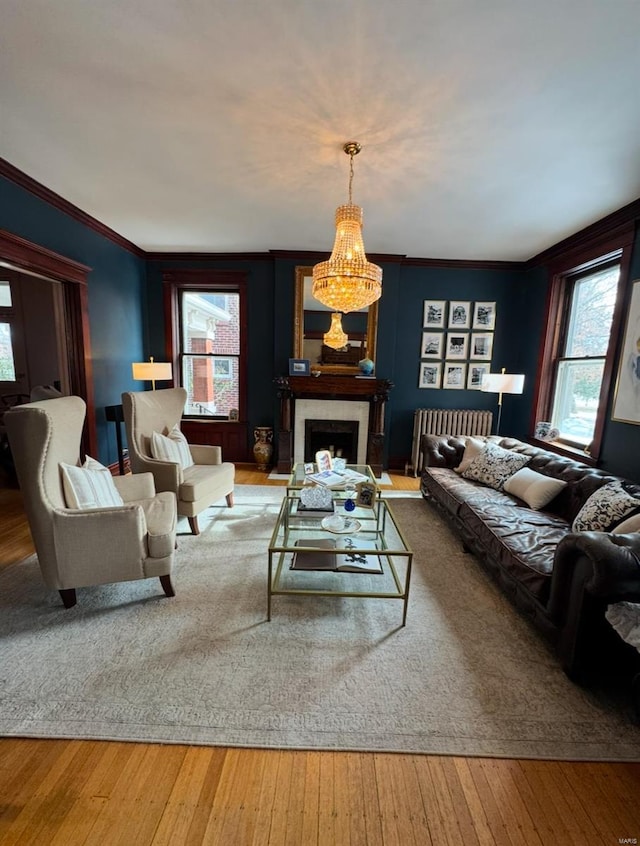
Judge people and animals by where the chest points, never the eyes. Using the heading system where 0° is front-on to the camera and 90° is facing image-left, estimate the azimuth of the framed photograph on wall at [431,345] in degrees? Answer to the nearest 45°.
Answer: approximately 0°

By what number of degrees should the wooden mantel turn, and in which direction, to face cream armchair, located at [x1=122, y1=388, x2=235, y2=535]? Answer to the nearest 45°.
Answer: approximately 45° to its right

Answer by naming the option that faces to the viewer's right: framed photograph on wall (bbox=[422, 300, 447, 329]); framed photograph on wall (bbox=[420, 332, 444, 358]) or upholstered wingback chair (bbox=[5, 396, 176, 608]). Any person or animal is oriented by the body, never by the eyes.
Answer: the upholstered wingback chair

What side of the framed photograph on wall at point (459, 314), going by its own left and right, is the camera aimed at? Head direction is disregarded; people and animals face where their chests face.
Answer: front

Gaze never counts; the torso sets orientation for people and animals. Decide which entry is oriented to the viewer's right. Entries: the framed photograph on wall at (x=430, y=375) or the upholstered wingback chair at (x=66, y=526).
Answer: the upholstered wingback chair

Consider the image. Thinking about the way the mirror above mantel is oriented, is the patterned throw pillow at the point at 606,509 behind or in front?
in front

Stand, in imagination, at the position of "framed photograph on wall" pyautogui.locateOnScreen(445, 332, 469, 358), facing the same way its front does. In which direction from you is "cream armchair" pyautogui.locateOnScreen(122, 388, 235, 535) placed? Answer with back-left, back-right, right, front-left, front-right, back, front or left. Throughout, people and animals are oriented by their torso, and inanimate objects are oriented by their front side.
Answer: front-right

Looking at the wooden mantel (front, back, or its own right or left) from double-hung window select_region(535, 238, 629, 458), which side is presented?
left

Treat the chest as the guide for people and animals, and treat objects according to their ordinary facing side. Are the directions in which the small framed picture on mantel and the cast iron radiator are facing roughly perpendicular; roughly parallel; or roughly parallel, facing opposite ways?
roughly parallel

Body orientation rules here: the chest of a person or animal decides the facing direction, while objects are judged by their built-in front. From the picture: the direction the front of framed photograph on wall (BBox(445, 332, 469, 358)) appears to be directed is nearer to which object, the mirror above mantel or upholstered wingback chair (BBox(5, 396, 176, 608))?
the upholstered wingback chair

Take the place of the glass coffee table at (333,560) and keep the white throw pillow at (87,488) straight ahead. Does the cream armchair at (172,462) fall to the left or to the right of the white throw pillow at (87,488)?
right

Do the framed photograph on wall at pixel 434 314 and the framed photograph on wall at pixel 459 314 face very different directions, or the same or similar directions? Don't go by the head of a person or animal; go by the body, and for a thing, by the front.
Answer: same or similar directions

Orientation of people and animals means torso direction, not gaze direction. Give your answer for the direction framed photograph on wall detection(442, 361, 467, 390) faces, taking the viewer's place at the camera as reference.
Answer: facing the viewer

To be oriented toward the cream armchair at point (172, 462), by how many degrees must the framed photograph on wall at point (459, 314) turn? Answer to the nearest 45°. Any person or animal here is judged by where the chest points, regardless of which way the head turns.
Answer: approximately 45° to its right

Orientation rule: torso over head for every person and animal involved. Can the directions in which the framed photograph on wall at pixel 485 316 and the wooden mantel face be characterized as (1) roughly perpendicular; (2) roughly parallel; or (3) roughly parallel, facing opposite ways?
roughly parallel

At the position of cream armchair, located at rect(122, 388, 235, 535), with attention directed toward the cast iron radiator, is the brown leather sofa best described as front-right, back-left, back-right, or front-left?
front-right

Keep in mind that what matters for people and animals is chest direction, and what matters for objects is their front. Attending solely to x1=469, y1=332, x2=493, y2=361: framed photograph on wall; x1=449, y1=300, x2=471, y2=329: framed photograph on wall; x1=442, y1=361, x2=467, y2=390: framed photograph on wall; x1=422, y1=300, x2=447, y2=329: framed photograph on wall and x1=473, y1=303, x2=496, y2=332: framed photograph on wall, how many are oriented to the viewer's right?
0

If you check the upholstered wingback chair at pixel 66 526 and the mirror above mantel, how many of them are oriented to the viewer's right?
1

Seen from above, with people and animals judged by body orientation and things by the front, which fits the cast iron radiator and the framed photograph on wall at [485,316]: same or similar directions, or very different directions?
same or similar directions

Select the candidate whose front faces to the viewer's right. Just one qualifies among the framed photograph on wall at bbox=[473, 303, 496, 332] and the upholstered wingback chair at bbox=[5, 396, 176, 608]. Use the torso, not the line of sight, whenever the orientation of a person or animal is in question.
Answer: the upholstered wingback chair
